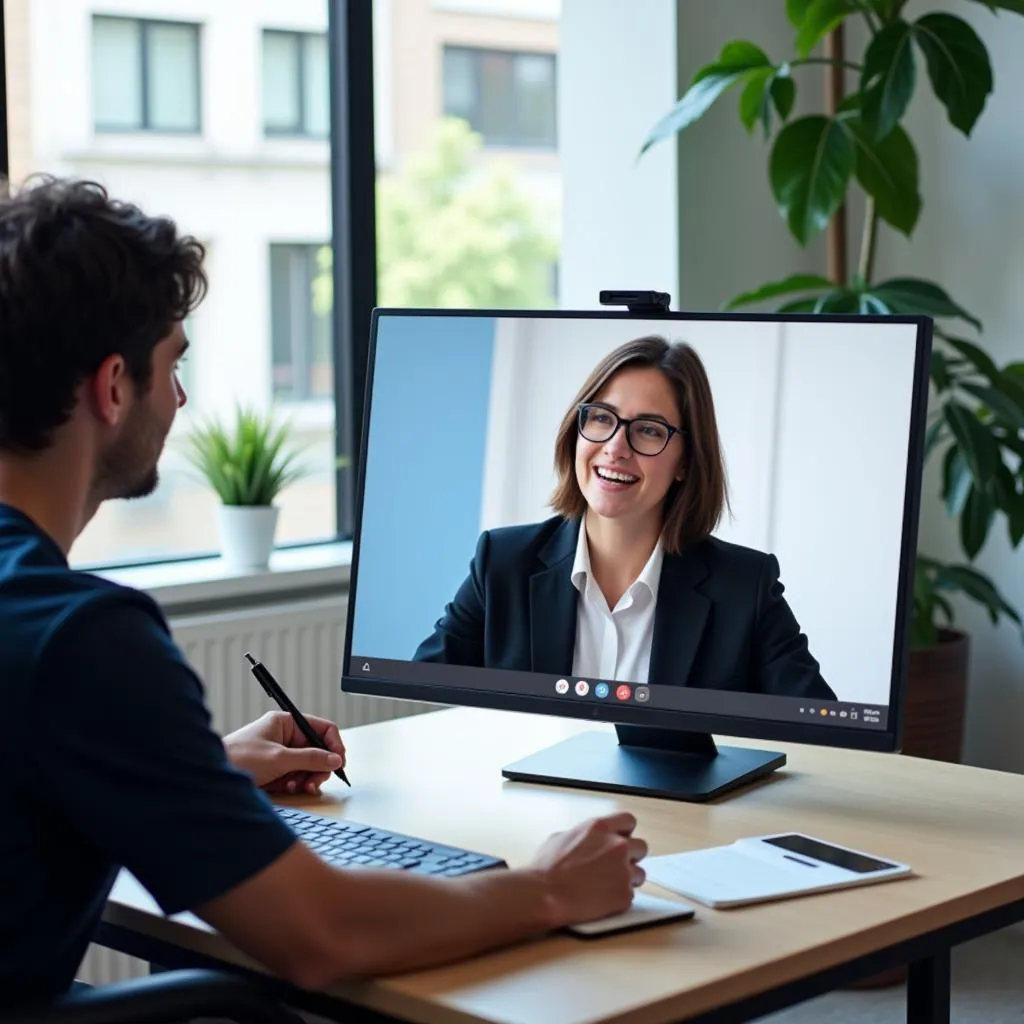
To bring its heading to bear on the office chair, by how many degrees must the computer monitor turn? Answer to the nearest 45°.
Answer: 0° — it already faces it

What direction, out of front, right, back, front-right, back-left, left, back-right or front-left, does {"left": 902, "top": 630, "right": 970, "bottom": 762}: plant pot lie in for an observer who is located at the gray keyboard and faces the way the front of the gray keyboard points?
back

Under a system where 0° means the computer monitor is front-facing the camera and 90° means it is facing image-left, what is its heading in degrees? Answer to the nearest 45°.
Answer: approximately 45°

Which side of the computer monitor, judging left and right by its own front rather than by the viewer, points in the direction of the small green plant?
right

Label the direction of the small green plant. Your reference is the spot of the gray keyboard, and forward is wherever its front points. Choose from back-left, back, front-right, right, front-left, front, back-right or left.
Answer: back-right

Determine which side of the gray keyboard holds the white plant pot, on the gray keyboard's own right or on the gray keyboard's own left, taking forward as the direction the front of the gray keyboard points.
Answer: on the gray keyboard's own right

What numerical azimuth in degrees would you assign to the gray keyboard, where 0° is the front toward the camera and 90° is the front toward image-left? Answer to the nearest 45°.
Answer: approximately 45°

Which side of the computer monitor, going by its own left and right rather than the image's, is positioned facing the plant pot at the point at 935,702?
back

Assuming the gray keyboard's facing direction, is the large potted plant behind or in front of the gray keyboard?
behind
